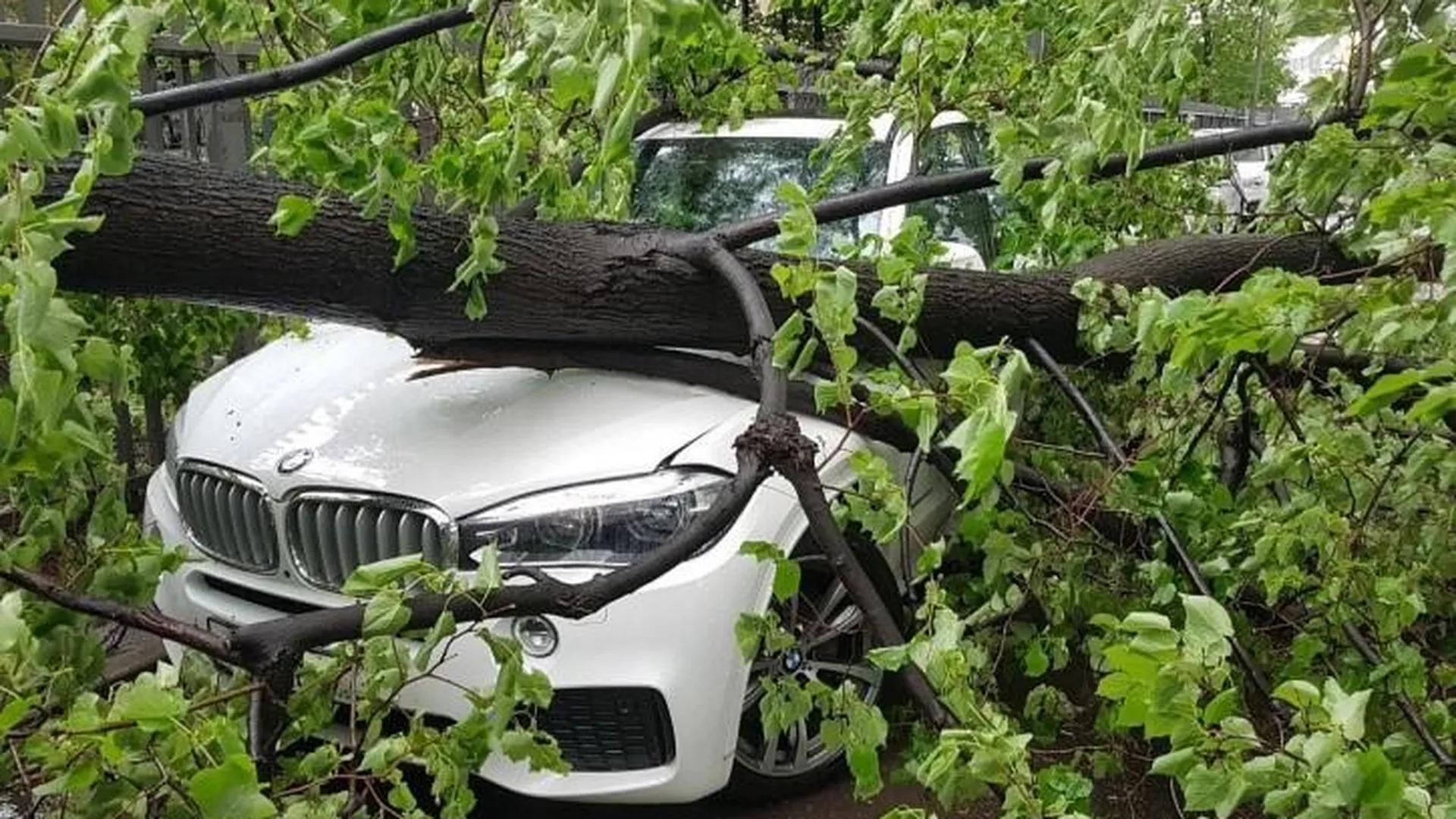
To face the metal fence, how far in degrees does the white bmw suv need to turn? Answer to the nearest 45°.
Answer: approximately 90° to its right

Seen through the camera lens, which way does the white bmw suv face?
facing the viewer and to the left of the viewer
